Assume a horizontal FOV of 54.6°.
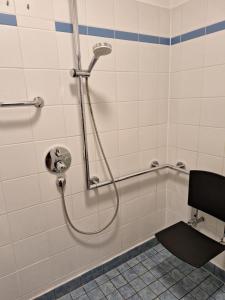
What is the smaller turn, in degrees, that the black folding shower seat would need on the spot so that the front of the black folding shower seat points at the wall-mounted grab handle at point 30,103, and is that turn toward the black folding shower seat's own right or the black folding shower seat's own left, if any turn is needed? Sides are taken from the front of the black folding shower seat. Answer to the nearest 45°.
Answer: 0° — it already faces it

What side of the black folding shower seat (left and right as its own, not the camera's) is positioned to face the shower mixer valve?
front

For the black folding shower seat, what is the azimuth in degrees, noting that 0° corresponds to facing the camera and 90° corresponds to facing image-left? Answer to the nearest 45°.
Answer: approximately 45°
